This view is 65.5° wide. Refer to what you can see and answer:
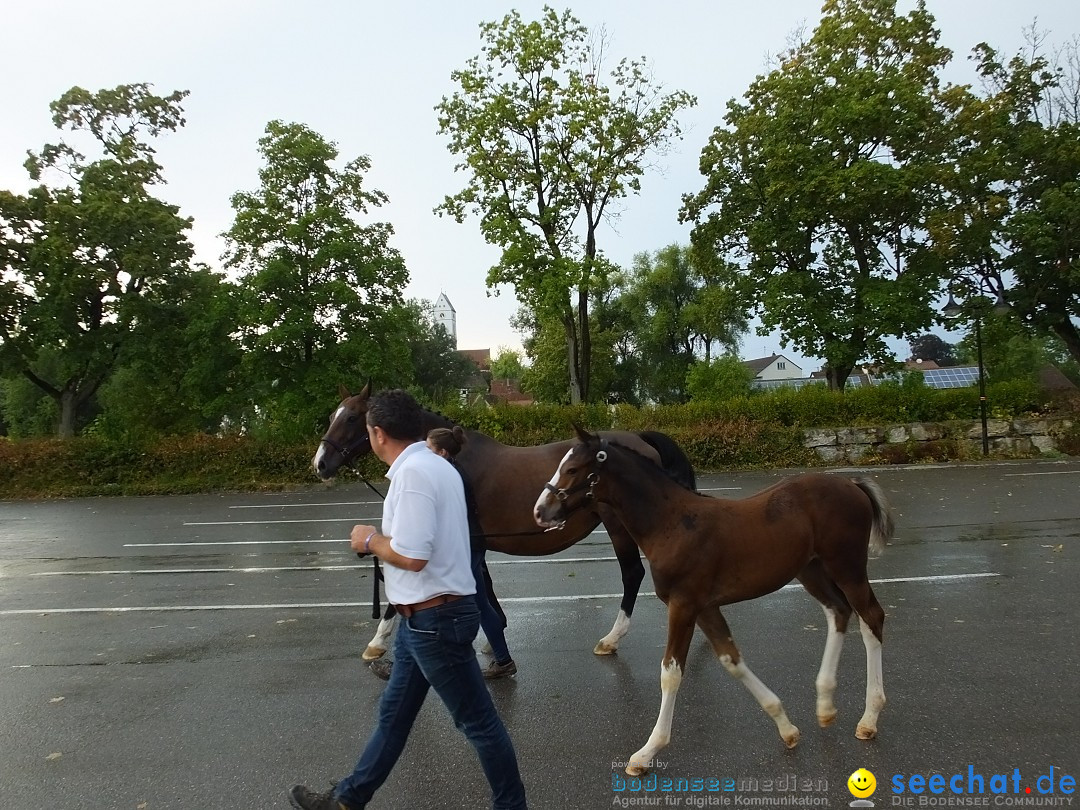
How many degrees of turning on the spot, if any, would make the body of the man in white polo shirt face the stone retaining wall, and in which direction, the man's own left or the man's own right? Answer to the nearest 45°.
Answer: approximately 135° to the man's own right

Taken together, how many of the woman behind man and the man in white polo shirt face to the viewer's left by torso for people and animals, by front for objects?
2

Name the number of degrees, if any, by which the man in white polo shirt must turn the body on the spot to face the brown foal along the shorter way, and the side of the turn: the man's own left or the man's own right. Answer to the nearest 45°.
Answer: approximately 135° to the man's own right

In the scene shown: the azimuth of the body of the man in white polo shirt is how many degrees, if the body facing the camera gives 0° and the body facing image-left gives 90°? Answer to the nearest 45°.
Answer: approximately 90°

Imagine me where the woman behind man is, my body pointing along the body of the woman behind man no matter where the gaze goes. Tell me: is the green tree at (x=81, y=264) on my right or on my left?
on my right

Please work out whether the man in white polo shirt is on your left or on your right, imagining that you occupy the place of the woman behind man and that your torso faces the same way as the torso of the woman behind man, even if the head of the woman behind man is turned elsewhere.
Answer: on your left

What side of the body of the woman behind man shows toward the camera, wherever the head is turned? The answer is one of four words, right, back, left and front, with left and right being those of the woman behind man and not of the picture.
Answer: left

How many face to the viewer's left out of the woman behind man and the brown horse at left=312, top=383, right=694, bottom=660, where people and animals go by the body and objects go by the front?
2

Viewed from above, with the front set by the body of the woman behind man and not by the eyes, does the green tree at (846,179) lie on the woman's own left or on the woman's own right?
on the woman's own right

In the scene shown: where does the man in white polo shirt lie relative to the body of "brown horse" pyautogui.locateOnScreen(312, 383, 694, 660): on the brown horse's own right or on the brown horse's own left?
on the brown horse's own left

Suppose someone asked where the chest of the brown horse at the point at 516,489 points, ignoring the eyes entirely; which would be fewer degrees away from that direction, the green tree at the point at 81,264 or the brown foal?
the green tree

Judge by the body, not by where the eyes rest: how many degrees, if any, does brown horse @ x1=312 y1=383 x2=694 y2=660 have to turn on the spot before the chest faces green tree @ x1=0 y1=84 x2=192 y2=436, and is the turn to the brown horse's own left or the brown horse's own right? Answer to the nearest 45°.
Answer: approximately 45° to the brown horse's own right

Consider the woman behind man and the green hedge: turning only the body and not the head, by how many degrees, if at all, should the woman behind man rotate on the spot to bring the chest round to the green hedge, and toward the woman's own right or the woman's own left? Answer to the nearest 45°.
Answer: approximately 90° to the woman's own right

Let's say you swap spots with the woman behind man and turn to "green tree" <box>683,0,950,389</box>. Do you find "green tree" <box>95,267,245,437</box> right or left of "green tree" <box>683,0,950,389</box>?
left

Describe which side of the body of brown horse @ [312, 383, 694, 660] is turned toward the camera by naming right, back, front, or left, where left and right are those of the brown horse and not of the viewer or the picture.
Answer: left
